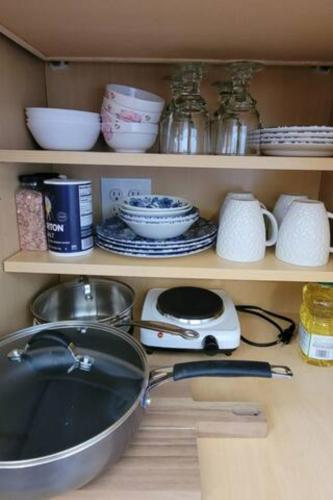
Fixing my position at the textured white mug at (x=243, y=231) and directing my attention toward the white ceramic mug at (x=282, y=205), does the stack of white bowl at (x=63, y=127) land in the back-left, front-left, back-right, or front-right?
back-left

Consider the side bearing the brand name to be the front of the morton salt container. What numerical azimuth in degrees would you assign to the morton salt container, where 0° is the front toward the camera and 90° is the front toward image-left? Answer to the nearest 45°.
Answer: approximately 45°
